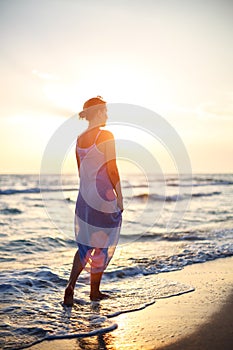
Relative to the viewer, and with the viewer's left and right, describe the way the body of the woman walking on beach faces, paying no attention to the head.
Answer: facing away from the viewer and to the right of the viewer
